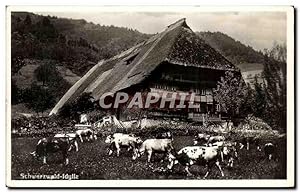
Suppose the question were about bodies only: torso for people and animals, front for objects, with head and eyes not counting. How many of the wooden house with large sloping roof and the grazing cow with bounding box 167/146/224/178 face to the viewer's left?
1

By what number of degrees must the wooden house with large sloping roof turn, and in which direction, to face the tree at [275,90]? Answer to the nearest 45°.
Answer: approximately 45° to its left

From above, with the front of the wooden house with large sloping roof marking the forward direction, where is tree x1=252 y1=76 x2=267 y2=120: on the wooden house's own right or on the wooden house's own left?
on the wooden house's own left

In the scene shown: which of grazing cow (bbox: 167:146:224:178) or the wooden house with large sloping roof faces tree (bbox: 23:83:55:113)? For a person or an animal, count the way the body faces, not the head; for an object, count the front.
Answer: the grazing cow

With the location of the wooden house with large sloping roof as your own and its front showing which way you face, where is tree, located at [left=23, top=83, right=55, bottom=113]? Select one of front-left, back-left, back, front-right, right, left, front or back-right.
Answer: back-right

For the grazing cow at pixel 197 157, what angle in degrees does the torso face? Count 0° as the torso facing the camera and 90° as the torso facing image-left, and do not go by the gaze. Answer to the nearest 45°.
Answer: approximately 90°

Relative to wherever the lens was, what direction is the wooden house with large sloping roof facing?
facing the viewer and to the right of the viewer
